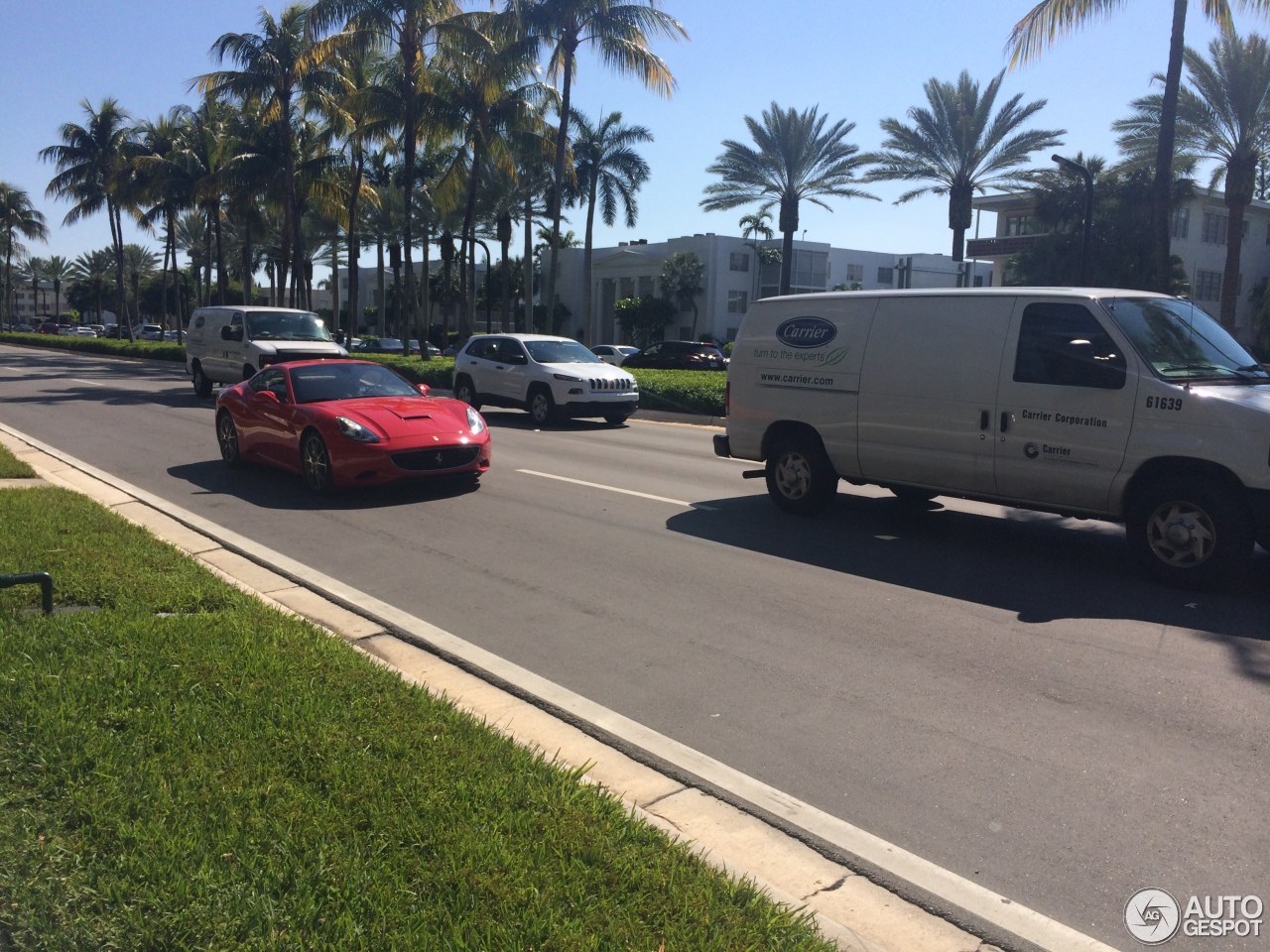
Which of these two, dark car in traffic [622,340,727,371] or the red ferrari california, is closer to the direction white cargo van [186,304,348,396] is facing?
the red ferrari california

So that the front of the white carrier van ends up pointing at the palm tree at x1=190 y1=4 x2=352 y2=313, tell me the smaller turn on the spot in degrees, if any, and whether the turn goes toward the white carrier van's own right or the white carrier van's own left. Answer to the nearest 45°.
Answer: approximately 180°

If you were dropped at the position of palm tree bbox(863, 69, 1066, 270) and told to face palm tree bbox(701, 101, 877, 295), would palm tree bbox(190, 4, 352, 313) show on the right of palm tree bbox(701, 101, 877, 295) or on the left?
left

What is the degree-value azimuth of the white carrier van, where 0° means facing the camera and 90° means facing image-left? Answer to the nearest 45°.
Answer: approximately 315°

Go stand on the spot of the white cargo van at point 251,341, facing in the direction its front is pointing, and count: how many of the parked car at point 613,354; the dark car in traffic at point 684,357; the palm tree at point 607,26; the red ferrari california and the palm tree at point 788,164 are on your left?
4

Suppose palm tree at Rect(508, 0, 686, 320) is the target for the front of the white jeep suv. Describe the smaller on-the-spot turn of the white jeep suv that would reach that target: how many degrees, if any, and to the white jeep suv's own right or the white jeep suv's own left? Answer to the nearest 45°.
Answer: approximately 135° to the white jeep suv's own left

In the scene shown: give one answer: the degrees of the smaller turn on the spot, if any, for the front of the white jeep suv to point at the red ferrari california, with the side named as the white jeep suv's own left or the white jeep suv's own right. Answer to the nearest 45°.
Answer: approximately 45° to the white jeep suv's own right

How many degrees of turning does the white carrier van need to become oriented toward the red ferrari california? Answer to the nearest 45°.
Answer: approximately 135° to its right

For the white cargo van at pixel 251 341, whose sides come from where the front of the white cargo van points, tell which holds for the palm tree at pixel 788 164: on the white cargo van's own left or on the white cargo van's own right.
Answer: on the white cargo van's own left
